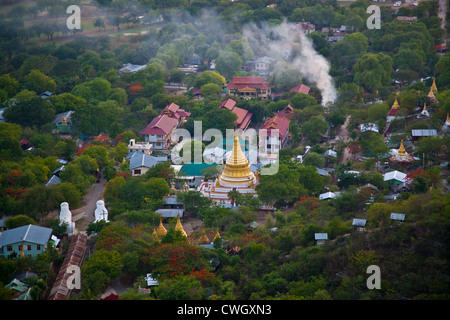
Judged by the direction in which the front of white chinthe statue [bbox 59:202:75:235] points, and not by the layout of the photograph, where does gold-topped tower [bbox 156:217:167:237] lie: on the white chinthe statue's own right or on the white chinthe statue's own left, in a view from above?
on the white chinthe statue's own right

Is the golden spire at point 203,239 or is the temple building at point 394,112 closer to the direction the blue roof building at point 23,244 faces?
the golden spire

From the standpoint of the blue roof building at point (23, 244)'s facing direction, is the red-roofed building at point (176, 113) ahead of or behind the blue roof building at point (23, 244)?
behind

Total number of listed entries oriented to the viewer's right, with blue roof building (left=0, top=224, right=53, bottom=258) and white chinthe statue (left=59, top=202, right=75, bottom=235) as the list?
0

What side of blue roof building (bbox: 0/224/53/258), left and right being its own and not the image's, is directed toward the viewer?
front

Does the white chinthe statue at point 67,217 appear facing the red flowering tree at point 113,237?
no

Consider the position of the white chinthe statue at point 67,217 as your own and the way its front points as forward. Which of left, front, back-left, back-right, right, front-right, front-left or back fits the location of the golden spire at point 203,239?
right

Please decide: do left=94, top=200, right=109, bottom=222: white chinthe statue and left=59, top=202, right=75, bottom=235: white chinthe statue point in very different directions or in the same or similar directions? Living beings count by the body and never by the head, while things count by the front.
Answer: same or similar directions

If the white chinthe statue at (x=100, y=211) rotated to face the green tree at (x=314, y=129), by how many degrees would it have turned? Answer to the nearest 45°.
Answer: approximately 45° to its right

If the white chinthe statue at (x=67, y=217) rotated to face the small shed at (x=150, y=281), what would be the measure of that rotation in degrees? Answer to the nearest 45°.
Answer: approximately 135° to its right
